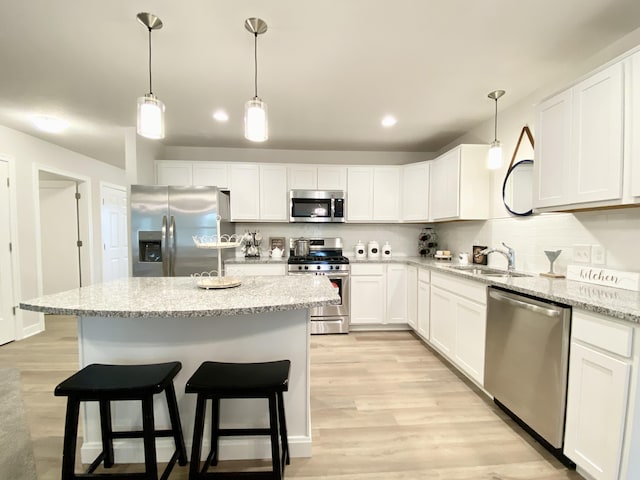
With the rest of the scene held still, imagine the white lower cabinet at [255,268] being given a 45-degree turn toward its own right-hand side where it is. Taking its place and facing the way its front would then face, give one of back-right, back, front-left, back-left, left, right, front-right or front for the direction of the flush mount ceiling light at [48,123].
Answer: front-right

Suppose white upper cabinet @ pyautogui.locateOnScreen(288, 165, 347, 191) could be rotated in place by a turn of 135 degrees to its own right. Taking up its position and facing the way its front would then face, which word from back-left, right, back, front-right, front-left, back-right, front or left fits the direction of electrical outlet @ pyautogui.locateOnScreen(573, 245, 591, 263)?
back

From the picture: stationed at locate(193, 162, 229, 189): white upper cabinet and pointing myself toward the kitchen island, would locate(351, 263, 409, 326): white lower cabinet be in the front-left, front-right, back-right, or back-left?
front-left

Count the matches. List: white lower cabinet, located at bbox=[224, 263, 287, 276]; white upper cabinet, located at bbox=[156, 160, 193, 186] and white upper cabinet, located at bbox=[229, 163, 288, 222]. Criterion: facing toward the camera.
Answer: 3

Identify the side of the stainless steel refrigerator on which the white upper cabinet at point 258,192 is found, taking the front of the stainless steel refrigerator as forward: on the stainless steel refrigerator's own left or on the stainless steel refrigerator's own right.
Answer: on the stainless steel refrigerator's own left

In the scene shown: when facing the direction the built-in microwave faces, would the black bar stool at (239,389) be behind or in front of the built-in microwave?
in front

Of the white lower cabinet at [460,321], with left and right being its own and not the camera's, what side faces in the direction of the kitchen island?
front

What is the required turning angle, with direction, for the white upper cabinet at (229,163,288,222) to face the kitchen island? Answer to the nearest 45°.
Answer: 0° — it already faces it

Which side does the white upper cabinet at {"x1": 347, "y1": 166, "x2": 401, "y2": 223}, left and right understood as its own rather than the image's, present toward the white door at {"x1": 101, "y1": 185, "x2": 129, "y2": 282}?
right

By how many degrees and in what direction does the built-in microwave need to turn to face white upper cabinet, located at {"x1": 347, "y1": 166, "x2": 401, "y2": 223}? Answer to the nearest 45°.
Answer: approximately 90° to its left

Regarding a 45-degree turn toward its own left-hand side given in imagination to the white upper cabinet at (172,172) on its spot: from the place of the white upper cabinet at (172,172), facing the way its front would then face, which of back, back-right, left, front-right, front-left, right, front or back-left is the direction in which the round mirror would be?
front

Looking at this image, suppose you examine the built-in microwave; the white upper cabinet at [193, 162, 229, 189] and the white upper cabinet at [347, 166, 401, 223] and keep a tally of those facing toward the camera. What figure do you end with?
3

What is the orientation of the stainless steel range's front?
toward the camera

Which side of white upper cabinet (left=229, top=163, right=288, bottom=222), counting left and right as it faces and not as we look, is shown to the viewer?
front

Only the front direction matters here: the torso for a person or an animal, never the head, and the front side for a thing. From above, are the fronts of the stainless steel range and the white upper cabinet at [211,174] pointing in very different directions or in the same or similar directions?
same or similar directions

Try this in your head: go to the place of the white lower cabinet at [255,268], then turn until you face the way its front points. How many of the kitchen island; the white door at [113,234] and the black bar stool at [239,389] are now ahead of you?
2

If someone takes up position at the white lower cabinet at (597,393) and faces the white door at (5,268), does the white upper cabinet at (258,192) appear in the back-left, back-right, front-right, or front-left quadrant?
front-right
